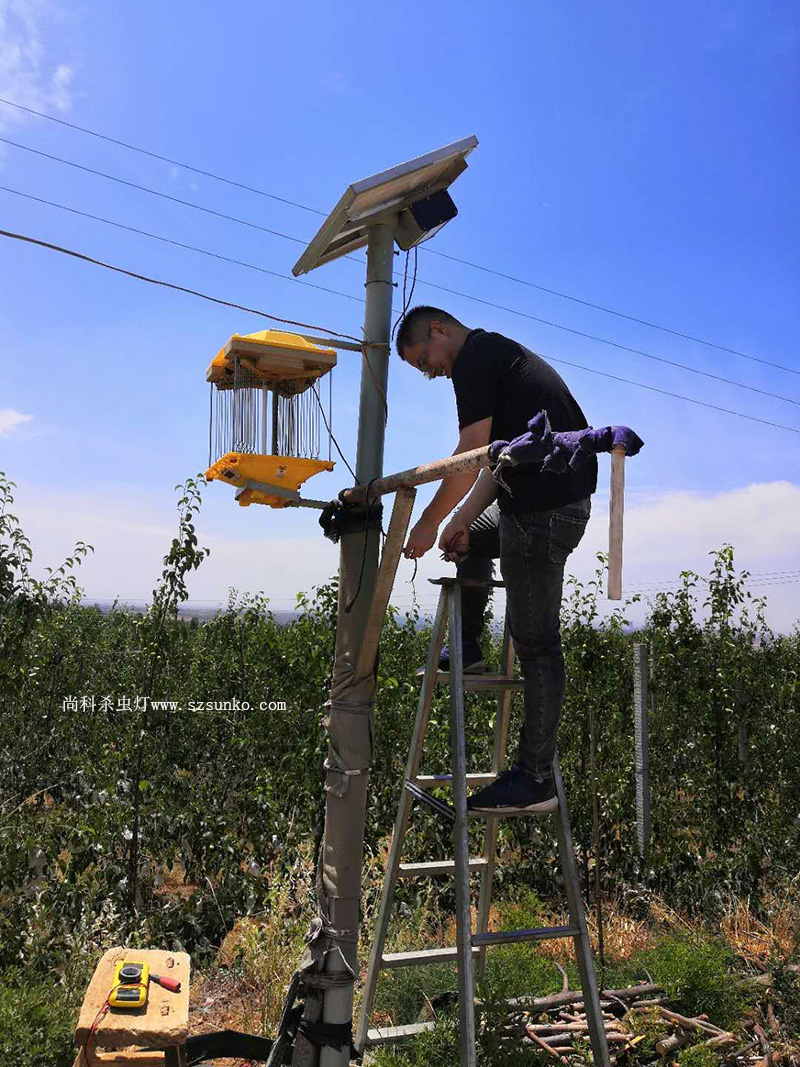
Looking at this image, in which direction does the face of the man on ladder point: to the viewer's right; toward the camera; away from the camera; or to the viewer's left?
to the viewer's left

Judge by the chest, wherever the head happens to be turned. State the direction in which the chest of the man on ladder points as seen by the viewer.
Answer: to the viewer's left
